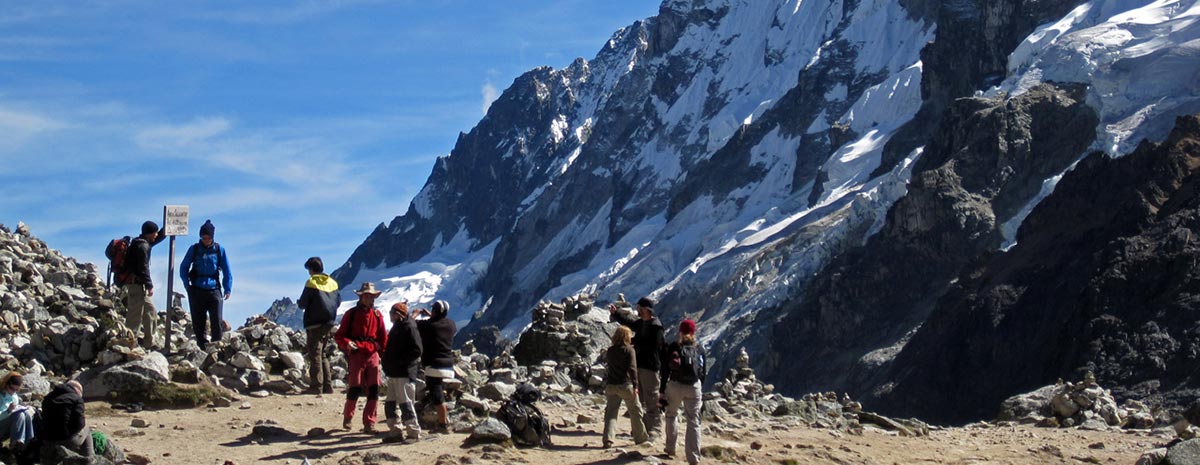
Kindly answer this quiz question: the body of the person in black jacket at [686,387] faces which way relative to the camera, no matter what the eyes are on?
away from the camera

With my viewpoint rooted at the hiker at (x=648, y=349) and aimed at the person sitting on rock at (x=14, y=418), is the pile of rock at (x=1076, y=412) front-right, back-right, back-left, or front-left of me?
back-right

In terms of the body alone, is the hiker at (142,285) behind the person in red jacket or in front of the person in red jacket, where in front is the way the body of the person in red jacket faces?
behind

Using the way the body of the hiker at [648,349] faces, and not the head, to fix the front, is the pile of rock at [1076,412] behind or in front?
behind

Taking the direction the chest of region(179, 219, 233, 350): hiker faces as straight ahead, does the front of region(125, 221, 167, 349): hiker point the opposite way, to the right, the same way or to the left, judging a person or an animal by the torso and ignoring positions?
to the left

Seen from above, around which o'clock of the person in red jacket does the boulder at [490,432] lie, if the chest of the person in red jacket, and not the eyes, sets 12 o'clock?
The boulder is roughly at 10 o'clock from the person in red jacket.

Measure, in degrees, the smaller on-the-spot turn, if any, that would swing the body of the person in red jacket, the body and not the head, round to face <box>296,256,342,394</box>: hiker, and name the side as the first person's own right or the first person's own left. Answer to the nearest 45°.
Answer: approximately 180°

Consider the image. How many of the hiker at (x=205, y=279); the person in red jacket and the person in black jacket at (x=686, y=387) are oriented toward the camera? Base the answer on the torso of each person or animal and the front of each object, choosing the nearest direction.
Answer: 2

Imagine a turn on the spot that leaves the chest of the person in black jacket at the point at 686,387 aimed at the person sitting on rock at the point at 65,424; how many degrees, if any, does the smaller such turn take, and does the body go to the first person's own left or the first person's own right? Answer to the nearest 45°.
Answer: approximately 90° to the first person's own left

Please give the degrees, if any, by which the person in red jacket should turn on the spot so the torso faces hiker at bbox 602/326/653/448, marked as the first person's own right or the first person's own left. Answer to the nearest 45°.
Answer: approximately 90° to the first person's own left

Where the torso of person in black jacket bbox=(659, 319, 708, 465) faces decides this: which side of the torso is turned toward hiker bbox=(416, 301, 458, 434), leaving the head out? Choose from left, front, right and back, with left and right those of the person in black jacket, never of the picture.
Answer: left
